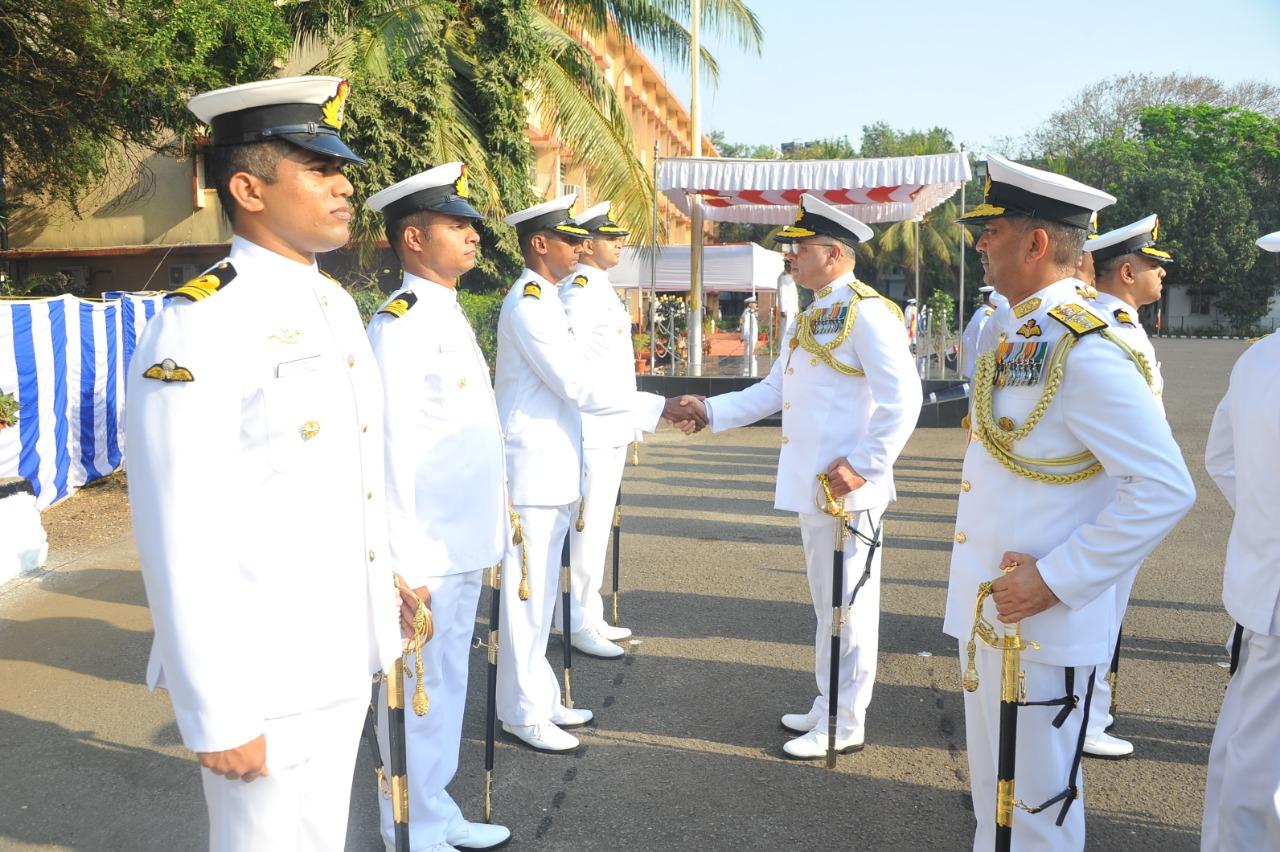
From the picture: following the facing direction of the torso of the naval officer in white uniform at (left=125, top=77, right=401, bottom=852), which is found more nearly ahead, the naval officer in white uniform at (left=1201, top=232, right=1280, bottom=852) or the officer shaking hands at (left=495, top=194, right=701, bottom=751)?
the naval officer in white uniform

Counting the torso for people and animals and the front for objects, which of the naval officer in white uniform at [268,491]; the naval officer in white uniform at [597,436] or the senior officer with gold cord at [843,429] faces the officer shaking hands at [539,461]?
the senior officer with gold cord

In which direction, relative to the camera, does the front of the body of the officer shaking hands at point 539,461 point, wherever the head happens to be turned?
to the viewer's right

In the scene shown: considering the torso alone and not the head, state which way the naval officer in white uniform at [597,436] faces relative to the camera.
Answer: to the viewer's right

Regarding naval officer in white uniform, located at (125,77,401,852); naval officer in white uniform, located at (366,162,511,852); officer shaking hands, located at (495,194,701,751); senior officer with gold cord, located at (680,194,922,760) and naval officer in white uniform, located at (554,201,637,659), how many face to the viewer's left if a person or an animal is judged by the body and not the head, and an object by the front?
1

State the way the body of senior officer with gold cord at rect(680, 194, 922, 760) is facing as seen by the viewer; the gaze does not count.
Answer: to the viewer's left

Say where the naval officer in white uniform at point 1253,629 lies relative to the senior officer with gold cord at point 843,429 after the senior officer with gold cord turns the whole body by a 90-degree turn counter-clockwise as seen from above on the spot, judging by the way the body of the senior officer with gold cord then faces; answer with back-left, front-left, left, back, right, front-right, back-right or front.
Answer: front-left

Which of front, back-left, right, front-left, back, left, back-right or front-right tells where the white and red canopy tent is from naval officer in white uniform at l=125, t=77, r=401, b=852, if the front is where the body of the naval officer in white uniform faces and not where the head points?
left

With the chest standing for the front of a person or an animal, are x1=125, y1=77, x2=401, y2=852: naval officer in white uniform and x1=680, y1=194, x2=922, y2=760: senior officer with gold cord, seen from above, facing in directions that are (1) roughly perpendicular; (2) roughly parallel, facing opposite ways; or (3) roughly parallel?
roughly parallel, facing opposite ways

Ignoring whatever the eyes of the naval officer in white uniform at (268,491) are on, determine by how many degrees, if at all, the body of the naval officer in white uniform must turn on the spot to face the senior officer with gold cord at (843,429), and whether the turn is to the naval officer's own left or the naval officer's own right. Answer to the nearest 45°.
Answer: approximately 90° to the naval officer's own left

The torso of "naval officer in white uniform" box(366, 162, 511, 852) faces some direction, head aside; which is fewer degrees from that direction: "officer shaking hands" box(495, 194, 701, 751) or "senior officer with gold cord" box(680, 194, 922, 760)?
the senior officer with gold cord

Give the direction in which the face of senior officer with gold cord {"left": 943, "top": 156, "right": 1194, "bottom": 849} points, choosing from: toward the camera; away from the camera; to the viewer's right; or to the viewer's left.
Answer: to the viewer's left

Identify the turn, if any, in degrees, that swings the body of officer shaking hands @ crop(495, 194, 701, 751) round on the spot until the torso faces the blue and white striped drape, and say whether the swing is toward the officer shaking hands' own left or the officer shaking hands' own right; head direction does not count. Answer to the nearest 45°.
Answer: approximately 135° to the officer shaking hands' own left

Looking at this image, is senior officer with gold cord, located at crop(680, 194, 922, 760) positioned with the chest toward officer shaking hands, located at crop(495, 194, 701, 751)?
yes

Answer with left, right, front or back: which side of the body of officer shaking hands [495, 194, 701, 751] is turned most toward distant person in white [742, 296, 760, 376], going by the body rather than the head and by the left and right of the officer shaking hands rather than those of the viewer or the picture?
left

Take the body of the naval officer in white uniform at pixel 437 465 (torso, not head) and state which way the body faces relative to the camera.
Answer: to the viewer's right

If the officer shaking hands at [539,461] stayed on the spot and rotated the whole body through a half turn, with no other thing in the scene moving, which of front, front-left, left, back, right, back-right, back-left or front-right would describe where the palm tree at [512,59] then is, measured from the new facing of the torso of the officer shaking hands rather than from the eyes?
right

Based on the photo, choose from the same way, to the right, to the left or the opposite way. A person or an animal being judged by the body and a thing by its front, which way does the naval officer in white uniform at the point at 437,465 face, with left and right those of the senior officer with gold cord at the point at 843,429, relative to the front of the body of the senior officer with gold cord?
the opposite way

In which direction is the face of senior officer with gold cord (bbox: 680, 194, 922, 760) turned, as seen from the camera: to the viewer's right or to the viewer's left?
to the viewer's left

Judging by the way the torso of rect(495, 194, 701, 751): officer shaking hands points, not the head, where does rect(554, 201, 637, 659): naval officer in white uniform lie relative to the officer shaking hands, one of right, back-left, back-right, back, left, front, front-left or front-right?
left
